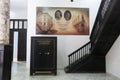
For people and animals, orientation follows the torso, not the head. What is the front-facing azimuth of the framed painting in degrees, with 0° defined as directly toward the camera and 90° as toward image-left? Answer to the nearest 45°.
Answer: approximately 0°

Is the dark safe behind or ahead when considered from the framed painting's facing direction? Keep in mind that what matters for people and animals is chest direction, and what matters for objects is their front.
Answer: ahead

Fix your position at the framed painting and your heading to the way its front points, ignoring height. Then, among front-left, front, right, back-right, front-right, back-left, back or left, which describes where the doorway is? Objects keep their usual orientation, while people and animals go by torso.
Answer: back-right

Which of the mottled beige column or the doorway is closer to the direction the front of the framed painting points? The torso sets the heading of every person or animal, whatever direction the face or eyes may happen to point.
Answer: the mottled beige column

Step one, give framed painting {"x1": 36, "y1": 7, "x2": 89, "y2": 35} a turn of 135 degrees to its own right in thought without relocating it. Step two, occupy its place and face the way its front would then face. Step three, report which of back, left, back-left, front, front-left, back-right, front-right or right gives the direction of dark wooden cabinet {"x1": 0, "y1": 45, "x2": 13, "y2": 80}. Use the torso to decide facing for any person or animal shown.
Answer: back-left

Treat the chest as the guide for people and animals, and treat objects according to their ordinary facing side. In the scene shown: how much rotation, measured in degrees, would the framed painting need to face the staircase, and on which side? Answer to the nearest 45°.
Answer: approximately 45° to its left

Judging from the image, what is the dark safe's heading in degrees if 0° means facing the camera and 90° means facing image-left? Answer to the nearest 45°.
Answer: approximately 0°

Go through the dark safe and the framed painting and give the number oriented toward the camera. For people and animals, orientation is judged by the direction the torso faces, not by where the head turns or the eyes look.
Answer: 2

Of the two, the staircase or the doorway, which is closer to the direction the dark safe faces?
the staircase

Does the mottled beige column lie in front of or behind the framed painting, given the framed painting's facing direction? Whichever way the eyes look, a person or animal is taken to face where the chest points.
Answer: in front
